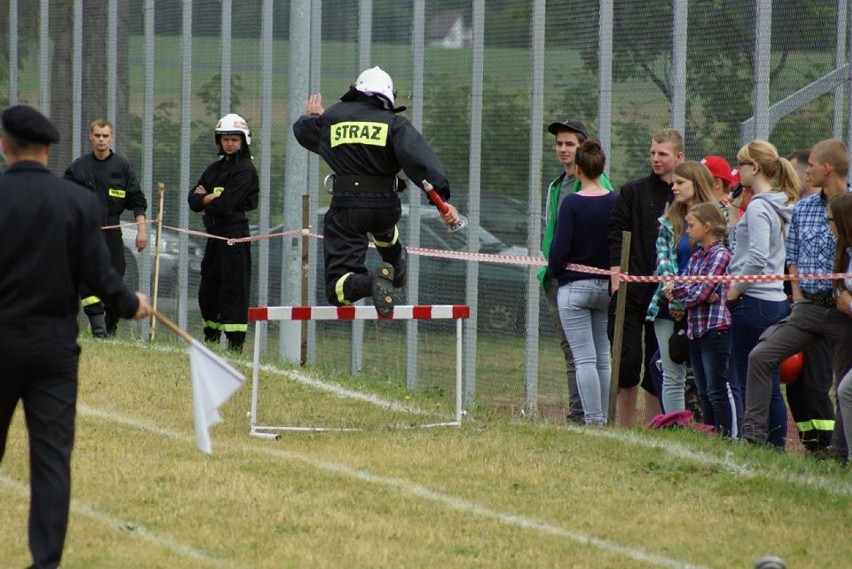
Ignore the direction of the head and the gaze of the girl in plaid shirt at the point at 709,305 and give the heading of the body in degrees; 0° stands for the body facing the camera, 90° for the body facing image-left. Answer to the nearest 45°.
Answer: approximately 90°

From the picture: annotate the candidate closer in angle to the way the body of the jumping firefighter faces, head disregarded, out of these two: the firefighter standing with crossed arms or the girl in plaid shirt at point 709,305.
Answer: the firefighter standing with crossed arms

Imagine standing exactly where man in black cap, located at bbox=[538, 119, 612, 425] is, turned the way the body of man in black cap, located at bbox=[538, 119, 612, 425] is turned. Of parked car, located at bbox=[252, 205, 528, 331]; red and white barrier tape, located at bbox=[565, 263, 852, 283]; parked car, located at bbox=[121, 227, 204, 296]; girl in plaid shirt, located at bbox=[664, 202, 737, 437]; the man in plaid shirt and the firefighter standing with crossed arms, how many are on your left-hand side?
3

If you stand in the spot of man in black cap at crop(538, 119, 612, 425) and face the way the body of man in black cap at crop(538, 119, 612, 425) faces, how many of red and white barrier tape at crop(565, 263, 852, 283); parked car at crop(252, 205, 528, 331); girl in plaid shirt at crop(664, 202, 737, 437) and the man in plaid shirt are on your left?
3

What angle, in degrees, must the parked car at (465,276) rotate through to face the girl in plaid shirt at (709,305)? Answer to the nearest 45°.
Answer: approximately 90° to its right

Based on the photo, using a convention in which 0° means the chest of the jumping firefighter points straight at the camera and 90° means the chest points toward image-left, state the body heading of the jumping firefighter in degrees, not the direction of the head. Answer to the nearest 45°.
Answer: approximately 180°

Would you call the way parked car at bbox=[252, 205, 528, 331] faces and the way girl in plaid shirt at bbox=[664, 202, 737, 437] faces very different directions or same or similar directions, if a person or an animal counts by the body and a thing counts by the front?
very different directions

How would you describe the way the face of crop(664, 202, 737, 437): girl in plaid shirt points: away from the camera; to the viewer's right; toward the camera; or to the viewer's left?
to the viewer's left

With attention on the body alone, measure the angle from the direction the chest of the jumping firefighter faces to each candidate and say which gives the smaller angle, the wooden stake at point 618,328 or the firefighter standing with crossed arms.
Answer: the firefighter standing with crossed arms

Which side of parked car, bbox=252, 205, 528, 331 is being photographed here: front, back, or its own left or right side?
right

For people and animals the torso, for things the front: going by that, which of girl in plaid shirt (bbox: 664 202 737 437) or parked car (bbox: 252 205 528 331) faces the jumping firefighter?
the girl in plaid shirt

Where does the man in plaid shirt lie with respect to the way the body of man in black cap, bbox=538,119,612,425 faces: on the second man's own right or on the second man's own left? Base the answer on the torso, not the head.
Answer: on the second man's own left
